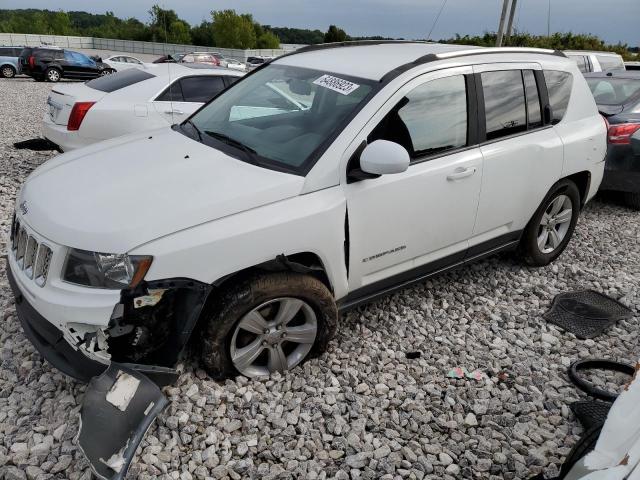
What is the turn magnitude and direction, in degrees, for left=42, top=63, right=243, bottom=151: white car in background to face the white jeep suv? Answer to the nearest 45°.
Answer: approximately 135° to its right

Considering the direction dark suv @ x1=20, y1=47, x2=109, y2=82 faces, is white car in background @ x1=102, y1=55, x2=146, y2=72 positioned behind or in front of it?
in front

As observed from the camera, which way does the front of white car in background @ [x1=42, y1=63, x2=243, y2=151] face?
facing away from the viewer and to the right of the viewer

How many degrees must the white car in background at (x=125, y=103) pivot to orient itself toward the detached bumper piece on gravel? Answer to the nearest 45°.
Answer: approximately 135° to its right

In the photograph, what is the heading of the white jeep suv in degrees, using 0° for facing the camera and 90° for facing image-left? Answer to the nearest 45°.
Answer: approximately 45°

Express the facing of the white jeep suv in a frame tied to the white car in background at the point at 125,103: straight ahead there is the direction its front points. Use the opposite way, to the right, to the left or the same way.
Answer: the opposite way

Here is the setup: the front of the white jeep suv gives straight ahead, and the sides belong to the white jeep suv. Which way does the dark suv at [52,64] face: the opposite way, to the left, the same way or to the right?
the opposite way

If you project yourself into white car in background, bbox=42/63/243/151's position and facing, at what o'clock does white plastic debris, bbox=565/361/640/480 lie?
The white plastic debris is roughly at 4 o'clock from the white car in background.

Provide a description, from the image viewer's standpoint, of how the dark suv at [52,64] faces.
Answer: facing away from the viewer and to the right of the viewer

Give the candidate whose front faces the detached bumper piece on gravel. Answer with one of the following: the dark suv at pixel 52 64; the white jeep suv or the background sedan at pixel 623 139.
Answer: the white jeep suv

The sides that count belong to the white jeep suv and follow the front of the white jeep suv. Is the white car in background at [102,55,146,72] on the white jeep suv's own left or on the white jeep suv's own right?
on the white jeep suv's own right

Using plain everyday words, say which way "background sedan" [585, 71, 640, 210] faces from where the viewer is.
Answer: facing away from the viewer and to the right of the viewer
